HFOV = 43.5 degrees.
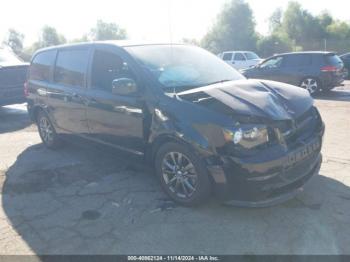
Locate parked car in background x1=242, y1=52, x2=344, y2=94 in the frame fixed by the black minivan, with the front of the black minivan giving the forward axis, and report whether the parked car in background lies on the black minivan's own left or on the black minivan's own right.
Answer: on the black minivan's own left

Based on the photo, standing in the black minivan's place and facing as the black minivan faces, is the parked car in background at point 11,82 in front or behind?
behind

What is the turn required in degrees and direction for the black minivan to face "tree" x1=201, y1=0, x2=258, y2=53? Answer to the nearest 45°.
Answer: approximately 135° to its left

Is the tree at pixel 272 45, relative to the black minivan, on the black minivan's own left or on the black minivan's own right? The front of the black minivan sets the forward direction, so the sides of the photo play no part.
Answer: on the black minivan's own left

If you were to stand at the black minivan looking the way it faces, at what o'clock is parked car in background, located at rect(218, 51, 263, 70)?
The parked car in background is roughly at 8 o'clock from the black minivan.

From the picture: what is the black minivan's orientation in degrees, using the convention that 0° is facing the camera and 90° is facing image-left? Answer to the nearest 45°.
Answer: approximately 315°

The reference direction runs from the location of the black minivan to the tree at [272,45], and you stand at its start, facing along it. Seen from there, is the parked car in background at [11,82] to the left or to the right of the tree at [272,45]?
left
